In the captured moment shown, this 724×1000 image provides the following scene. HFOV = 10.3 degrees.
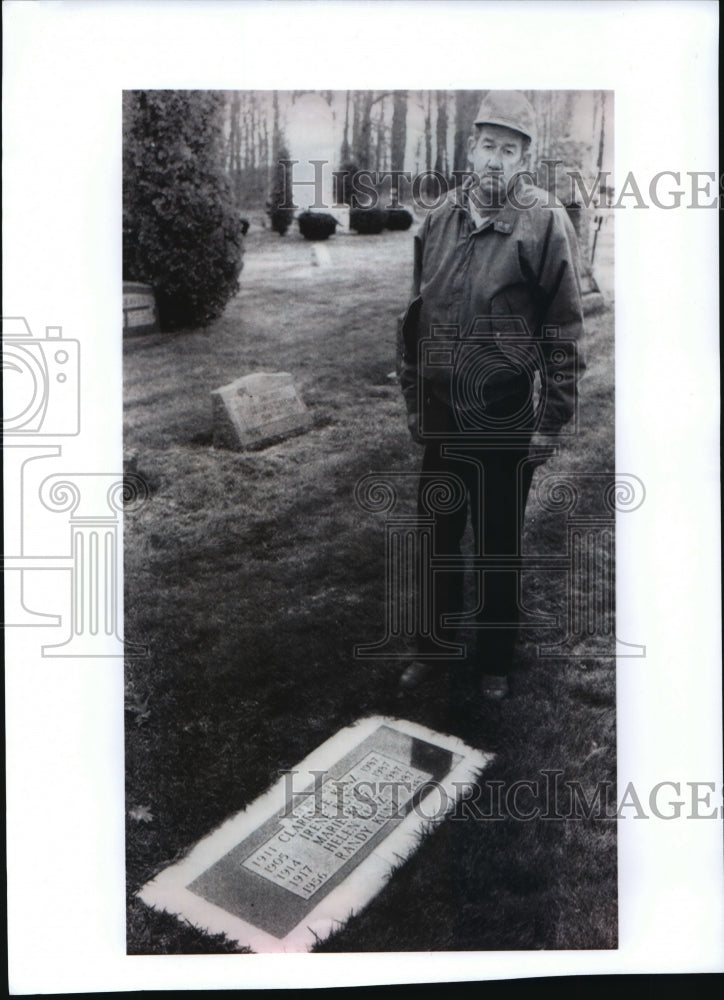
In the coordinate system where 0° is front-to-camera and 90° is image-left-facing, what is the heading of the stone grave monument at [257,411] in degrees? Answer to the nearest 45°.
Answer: approximately 315°
